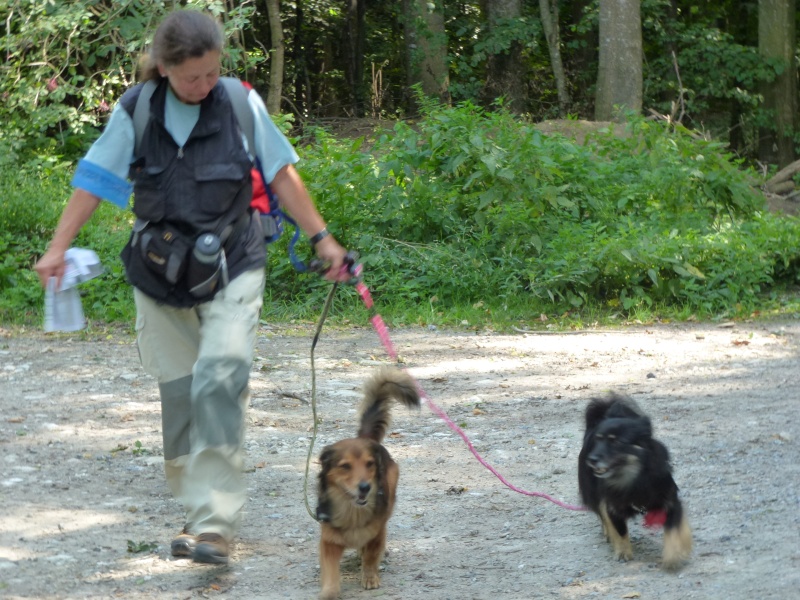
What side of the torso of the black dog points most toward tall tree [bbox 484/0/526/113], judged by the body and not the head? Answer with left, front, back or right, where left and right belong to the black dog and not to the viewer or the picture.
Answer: back

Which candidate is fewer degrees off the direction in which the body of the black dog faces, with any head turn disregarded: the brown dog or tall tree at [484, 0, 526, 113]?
the brown dog

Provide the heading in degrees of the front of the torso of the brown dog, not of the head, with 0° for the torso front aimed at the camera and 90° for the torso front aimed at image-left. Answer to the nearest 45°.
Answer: approximately 0°

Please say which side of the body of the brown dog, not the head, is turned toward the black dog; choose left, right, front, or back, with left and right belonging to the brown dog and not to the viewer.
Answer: left

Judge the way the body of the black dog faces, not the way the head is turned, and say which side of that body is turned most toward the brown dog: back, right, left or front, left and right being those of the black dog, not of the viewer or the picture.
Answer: right

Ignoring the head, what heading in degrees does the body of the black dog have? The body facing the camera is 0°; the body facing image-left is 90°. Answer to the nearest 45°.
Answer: approximately 0°

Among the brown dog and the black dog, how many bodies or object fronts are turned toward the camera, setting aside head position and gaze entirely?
2

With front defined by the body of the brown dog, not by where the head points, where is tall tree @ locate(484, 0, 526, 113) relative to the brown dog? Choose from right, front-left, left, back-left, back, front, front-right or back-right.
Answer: back
